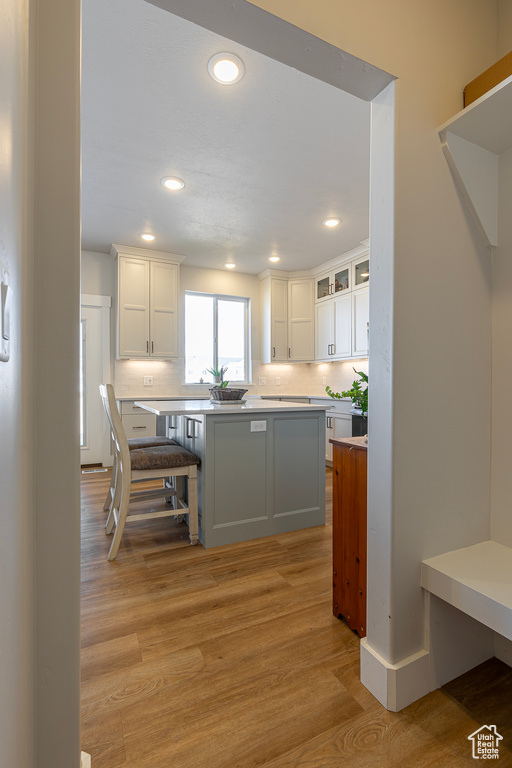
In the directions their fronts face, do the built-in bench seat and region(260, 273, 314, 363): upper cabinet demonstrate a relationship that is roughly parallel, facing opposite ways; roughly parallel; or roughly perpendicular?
roughly perpendicular

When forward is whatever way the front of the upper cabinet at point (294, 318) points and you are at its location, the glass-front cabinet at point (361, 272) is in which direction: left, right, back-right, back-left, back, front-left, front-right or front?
front-left

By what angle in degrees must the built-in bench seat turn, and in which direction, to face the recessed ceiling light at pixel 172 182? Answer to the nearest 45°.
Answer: approximately 90° to its right

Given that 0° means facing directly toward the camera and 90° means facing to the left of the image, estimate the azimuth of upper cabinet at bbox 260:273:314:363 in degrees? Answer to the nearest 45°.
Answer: approximately 0°

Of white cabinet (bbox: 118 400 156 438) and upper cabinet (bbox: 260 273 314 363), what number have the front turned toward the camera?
2

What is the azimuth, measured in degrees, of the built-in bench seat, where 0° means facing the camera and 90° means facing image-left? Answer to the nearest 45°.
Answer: approximately 45°
